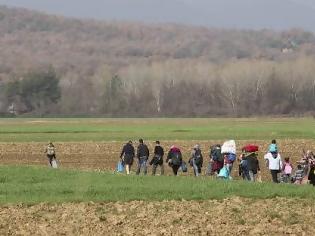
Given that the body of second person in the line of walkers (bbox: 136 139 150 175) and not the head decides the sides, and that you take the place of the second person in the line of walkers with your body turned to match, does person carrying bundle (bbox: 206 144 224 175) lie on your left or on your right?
on your right

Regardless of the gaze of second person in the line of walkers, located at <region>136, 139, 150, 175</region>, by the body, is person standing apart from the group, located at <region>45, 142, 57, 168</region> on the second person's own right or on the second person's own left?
on the second person's own left

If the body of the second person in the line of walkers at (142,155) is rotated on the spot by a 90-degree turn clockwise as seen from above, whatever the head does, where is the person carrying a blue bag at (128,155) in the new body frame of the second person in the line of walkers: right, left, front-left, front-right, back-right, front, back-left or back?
back

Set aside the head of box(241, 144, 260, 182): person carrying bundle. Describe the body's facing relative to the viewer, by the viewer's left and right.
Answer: facing away from the viewer

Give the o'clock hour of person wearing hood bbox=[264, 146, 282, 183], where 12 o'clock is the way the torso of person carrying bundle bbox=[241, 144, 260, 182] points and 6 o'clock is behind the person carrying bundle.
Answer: The person wearing hood is roughly at 2 o'clock from the person carrying bundle.

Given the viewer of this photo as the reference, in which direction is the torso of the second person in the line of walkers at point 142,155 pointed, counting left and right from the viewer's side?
facing away from the viewer

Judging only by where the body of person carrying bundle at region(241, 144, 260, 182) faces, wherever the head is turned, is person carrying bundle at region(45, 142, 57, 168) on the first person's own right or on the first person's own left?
on the first person's own left

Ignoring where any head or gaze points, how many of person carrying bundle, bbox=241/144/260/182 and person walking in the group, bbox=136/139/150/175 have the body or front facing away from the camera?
2
